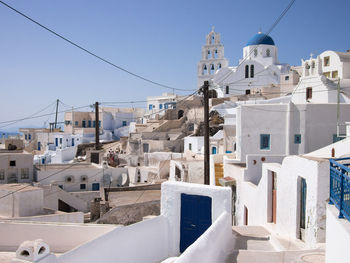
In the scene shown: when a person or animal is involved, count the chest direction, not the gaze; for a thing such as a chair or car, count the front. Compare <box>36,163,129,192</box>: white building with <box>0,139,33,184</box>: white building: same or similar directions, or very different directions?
same or similar directions

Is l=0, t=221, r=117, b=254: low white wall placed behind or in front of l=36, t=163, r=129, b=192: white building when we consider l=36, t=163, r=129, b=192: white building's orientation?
in front

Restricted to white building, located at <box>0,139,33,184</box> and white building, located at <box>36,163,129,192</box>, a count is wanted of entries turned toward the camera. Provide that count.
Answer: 2

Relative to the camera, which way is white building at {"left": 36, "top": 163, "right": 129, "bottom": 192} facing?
toward the camera

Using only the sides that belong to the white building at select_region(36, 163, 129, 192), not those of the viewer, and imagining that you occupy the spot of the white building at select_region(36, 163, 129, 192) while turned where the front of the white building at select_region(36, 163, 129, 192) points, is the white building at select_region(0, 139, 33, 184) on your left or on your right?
on your right

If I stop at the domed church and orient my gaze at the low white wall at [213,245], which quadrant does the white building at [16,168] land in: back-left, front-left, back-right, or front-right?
front-right

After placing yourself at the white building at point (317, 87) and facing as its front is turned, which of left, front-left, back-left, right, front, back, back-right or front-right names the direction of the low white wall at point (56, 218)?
front

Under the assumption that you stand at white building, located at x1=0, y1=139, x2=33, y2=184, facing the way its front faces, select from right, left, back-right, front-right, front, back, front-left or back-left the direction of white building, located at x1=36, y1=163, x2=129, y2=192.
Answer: left

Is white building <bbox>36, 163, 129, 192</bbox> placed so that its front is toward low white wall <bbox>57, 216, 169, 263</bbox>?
yes

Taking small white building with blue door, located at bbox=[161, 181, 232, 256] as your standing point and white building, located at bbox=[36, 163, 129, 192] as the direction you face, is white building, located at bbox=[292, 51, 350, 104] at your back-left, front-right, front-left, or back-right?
front-right

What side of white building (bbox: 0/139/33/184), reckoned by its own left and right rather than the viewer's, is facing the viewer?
front

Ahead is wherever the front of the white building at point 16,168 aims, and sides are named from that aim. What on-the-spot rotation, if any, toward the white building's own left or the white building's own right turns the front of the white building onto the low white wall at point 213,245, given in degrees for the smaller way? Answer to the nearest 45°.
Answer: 0° — it already faces it

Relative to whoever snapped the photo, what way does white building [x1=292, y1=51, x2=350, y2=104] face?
facing the viewer and to the left of the viewer
